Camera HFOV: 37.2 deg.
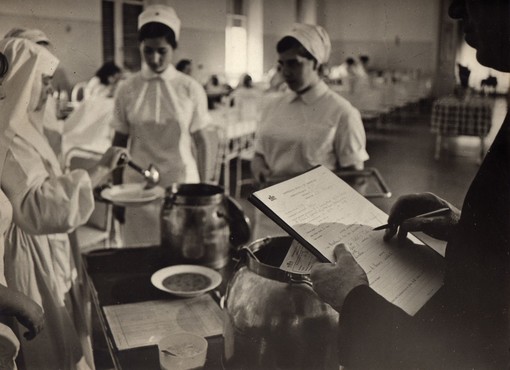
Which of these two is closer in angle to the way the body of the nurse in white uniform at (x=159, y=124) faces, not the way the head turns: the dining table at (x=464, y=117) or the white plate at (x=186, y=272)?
the white plate

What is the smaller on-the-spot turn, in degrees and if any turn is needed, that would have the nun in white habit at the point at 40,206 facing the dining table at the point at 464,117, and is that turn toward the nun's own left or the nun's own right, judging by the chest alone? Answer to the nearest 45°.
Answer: approximately 45° to the nun's own left

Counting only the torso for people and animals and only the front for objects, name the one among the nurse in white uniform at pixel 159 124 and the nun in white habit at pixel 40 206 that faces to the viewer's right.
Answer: the nun in white habit at pixel 40 206

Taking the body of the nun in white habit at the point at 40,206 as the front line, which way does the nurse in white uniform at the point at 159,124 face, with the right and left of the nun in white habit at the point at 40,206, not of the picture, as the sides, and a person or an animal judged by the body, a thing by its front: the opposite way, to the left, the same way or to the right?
to the right

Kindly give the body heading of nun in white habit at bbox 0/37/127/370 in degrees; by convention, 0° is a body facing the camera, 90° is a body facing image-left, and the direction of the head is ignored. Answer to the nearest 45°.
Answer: approximately 270°

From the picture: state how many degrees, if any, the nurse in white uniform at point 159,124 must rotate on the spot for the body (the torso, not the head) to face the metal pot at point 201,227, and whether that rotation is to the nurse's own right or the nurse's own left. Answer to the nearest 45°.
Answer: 0° — they already face it

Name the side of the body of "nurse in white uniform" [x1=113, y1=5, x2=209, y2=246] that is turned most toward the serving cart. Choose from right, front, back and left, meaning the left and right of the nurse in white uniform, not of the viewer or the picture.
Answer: front

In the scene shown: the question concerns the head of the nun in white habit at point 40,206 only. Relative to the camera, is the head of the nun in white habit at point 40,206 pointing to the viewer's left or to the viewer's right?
to the viewer's right

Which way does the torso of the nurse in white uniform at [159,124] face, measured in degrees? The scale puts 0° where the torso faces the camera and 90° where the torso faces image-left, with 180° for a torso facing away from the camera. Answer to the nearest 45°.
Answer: approximately 0°
